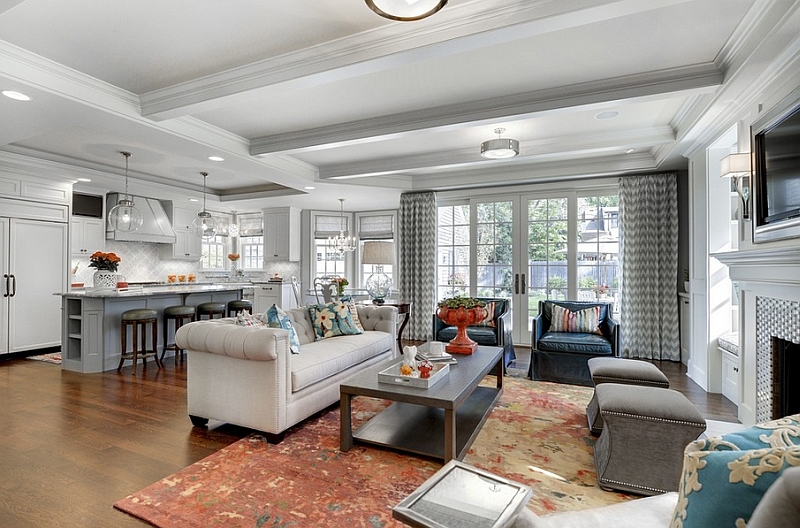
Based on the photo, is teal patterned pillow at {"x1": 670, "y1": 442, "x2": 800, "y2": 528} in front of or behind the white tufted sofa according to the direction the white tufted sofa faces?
in front

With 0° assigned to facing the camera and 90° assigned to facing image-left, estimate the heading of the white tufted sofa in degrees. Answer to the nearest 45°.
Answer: approximately 315°

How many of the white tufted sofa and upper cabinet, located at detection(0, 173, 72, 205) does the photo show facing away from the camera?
0

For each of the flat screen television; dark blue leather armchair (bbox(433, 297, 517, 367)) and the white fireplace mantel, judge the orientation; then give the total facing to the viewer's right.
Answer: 0

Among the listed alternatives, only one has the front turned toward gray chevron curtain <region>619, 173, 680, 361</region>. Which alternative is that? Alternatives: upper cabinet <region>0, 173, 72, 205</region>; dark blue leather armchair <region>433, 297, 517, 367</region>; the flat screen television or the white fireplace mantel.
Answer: the upper cabinet

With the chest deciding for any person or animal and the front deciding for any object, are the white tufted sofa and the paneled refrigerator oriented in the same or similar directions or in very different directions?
same or similar directions

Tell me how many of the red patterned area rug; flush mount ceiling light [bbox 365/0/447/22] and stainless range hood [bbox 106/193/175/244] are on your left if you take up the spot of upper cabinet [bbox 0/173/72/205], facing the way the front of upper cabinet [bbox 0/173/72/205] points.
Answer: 1

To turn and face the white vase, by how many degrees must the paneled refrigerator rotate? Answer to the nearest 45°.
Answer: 0° — it already faces it

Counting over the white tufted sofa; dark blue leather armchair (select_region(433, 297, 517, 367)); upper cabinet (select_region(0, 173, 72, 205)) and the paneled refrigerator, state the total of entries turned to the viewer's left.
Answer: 0

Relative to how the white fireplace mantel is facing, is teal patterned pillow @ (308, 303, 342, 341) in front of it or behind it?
in front

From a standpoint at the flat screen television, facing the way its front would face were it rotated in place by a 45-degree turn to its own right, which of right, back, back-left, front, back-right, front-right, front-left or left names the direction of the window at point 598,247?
front-right

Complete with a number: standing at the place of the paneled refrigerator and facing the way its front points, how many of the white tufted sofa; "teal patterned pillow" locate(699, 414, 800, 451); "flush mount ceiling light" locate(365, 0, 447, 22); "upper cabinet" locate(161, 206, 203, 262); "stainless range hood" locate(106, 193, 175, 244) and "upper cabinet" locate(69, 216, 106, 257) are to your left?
3

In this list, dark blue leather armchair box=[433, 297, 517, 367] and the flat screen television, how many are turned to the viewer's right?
0

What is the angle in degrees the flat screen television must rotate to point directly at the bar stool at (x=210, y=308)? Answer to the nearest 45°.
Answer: approximately 45° to its right

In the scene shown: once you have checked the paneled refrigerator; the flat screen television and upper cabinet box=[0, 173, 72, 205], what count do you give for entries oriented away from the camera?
0

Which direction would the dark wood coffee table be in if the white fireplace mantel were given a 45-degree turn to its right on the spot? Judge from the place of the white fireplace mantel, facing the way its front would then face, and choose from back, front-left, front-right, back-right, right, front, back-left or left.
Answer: front-left

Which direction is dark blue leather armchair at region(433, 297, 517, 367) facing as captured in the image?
toward the camera

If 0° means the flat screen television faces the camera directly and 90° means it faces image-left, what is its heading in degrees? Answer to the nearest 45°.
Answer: approximately 45°

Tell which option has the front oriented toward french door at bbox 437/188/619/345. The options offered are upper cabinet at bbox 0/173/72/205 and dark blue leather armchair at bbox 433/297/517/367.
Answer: the upper cabinet

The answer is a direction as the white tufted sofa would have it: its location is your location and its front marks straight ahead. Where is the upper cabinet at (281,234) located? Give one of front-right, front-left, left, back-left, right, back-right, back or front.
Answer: back-left

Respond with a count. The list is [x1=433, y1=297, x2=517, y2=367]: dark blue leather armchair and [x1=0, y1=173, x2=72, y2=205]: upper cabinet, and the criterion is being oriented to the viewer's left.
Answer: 0
